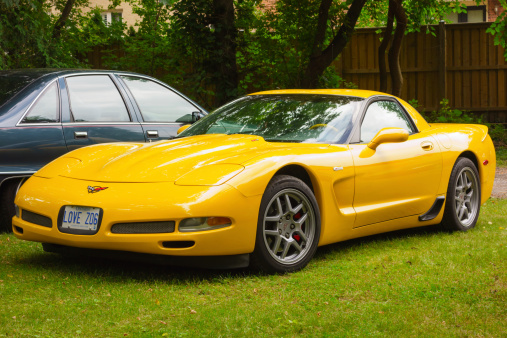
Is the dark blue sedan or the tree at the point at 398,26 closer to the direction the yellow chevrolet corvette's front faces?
the dark blue sedan

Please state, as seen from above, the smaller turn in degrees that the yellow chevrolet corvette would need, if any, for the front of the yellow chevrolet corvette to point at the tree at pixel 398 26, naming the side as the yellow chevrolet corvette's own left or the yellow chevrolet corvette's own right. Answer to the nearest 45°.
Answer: approximately 135° to the yellow chevrolet corvette's own right

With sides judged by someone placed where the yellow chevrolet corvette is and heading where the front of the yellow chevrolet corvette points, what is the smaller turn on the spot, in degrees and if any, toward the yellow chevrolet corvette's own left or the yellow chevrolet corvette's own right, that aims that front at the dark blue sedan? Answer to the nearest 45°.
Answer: approximately 90° to the yellow chevrolet corvette's own right

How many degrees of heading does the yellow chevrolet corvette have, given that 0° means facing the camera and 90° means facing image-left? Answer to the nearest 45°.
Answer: approximately 45°

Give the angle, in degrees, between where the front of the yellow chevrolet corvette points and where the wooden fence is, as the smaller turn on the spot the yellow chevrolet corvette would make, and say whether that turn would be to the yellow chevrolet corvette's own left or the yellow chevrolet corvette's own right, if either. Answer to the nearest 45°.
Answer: approximately 135° to the yellow chevrolet corvette's own right

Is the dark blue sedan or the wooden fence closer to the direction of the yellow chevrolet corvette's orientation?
the dark blue sedan
